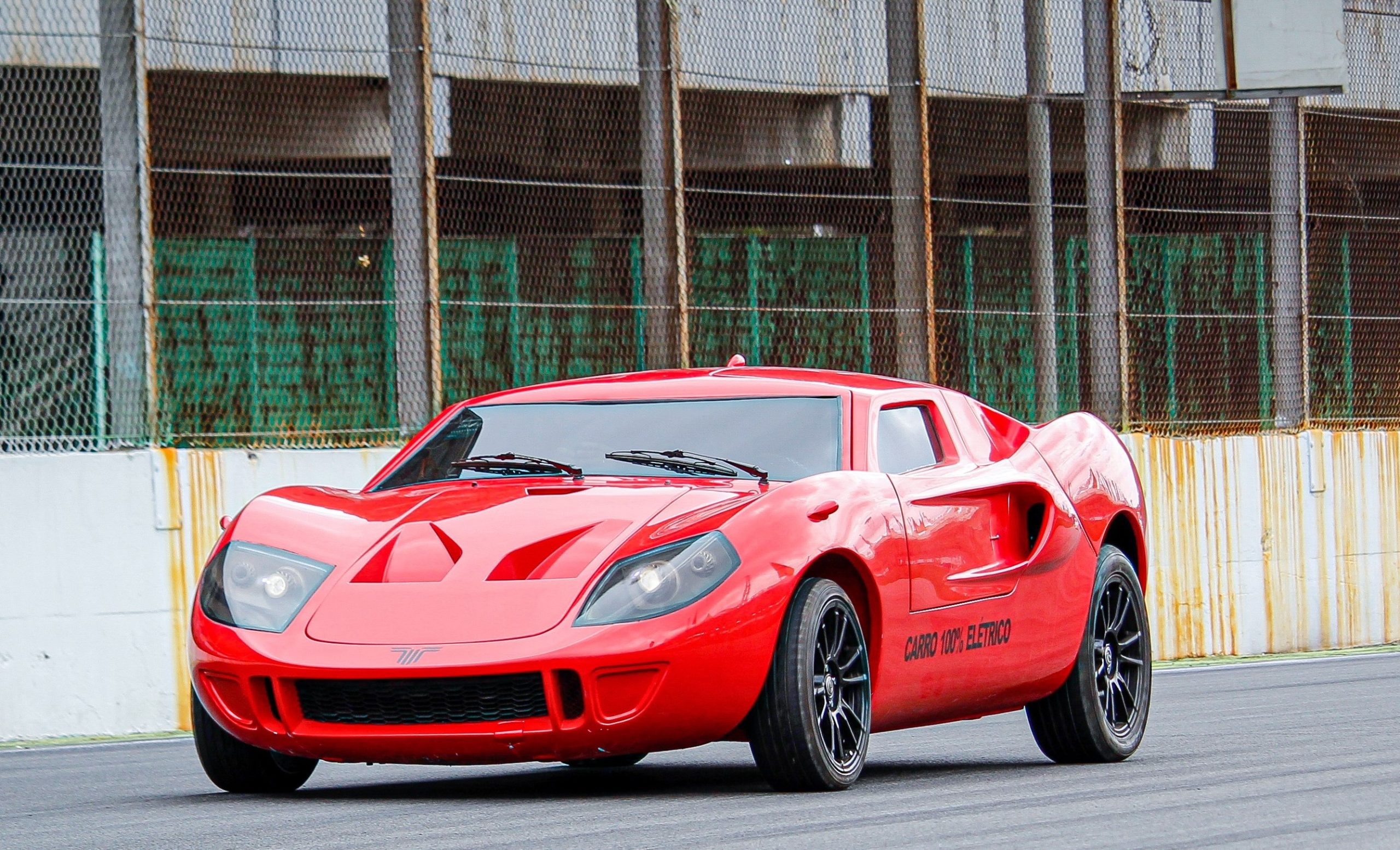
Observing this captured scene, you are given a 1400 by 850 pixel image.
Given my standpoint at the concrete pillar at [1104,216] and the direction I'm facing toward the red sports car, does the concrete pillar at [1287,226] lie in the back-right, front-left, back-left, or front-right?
back-left

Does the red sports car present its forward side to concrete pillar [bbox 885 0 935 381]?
no

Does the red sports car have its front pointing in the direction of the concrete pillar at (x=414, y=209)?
no

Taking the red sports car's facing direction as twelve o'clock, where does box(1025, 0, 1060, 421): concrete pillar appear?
The concrete pillar is roughly at 5 o'clock from the red sports car.

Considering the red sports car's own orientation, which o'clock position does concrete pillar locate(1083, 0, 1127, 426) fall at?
The concrete pillar is roughly at 5 o'clock from the red sports car.

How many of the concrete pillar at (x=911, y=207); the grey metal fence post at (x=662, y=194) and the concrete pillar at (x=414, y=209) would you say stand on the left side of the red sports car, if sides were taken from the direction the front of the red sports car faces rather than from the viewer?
0

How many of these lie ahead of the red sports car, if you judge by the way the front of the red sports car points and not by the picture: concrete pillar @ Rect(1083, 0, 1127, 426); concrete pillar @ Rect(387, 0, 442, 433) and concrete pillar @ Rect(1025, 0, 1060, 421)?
0

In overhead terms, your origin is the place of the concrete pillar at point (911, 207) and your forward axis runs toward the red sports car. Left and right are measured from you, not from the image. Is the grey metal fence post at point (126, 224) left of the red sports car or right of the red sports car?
right

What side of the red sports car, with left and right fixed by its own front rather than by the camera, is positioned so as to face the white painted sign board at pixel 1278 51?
back

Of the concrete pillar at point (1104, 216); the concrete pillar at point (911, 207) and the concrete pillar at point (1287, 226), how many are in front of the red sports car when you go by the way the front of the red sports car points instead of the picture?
0

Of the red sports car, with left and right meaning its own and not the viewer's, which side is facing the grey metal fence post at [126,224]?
right

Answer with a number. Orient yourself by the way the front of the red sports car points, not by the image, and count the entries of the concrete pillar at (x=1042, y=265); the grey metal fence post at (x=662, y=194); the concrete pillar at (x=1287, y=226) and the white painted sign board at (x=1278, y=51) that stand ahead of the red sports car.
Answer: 0

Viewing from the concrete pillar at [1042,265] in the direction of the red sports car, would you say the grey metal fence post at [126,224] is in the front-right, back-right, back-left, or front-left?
front-right

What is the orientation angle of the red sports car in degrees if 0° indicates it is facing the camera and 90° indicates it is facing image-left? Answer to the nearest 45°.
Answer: approximately 45°

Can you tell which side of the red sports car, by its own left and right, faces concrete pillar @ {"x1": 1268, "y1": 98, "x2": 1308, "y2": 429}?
back

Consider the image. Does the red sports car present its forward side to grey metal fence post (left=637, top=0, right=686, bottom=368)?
no
